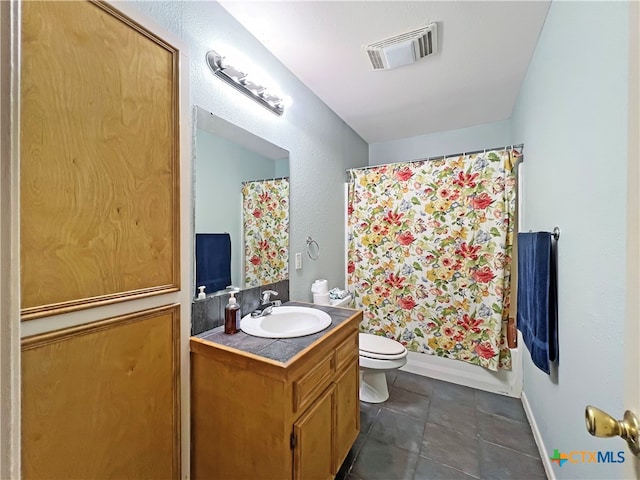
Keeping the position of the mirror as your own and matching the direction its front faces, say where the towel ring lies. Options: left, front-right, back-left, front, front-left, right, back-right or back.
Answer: left

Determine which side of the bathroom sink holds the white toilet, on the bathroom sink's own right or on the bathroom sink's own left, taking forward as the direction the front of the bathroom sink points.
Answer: on the bathroom sink's own left

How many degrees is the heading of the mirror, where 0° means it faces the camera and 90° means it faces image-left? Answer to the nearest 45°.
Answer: approximately 315°

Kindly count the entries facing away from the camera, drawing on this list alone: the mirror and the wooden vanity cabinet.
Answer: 0

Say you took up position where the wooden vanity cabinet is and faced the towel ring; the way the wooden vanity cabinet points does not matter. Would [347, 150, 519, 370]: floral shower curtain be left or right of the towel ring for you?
right

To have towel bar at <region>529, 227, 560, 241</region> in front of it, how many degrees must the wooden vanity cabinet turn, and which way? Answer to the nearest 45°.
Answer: approximately 45° to its left

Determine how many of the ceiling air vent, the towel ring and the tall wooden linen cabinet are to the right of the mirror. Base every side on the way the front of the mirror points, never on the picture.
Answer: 1

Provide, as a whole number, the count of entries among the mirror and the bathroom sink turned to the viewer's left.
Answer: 0

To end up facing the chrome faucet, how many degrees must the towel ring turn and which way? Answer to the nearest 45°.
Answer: approximately 90° to its right

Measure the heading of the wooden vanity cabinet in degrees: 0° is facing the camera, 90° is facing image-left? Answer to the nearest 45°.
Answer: approximately 315°

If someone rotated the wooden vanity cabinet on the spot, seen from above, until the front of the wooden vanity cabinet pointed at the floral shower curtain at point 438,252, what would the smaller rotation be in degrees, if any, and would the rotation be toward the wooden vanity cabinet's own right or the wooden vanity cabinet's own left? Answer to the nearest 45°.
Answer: approximately 90° to the wooden vanity cabinet's own left

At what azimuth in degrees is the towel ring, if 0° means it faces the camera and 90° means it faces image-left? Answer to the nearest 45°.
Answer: approximately 315°

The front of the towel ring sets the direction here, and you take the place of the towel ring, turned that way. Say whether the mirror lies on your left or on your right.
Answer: on your right
